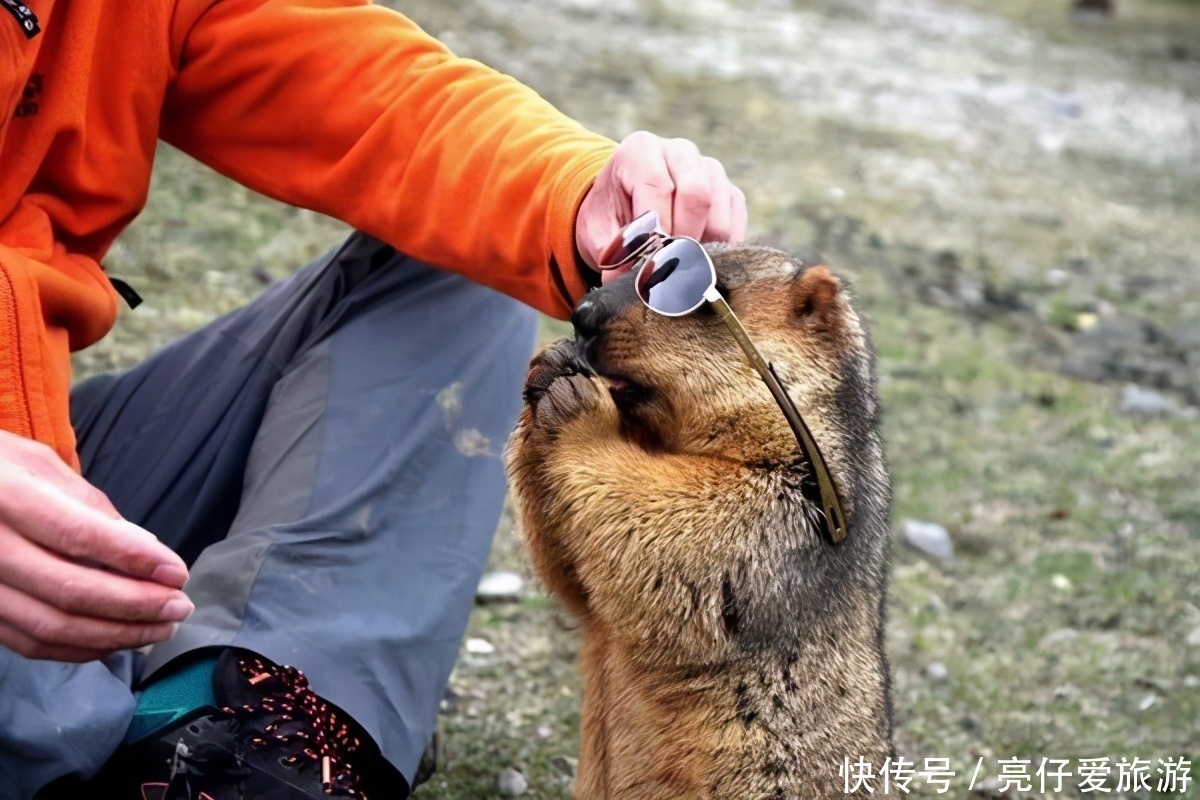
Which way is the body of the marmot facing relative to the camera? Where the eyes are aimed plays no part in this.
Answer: to the viewer's left

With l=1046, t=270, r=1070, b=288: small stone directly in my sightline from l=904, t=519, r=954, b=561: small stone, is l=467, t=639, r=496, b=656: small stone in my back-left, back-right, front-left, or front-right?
back-left

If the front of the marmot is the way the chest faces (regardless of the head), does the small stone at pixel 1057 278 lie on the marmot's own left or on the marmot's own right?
on the marmot's own right

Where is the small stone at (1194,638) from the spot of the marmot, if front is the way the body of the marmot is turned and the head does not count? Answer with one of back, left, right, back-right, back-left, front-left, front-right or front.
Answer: back-right

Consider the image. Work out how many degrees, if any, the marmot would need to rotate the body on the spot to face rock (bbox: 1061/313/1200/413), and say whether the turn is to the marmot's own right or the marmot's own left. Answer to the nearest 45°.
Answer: approximately 135° to the marmot's own right
